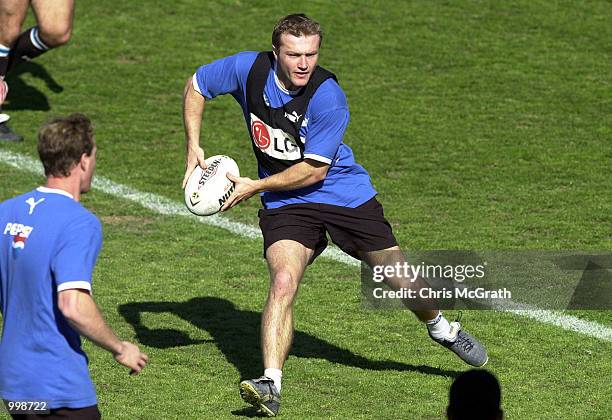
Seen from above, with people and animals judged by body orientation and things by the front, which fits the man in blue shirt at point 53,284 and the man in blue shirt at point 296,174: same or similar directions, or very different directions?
very different directions

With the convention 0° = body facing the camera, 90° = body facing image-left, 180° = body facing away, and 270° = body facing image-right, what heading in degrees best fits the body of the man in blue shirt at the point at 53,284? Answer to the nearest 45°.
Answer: approximately 225°

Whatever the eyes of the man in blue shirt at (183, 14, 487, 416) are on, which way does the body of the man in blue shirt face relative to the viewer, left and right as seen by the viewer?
facing the viewer and to the left of the viewer

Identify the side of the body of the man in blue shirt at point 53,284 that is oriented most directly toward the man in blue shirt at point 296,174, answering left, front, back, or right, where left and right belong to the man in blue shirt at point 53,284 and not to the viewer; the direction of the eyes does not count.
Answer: front

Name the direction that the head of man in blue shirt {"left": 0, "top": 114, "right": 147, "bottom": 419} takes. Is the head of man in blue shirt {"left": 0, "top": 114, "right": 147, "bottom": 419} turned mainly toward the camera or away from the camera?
away from the camera
